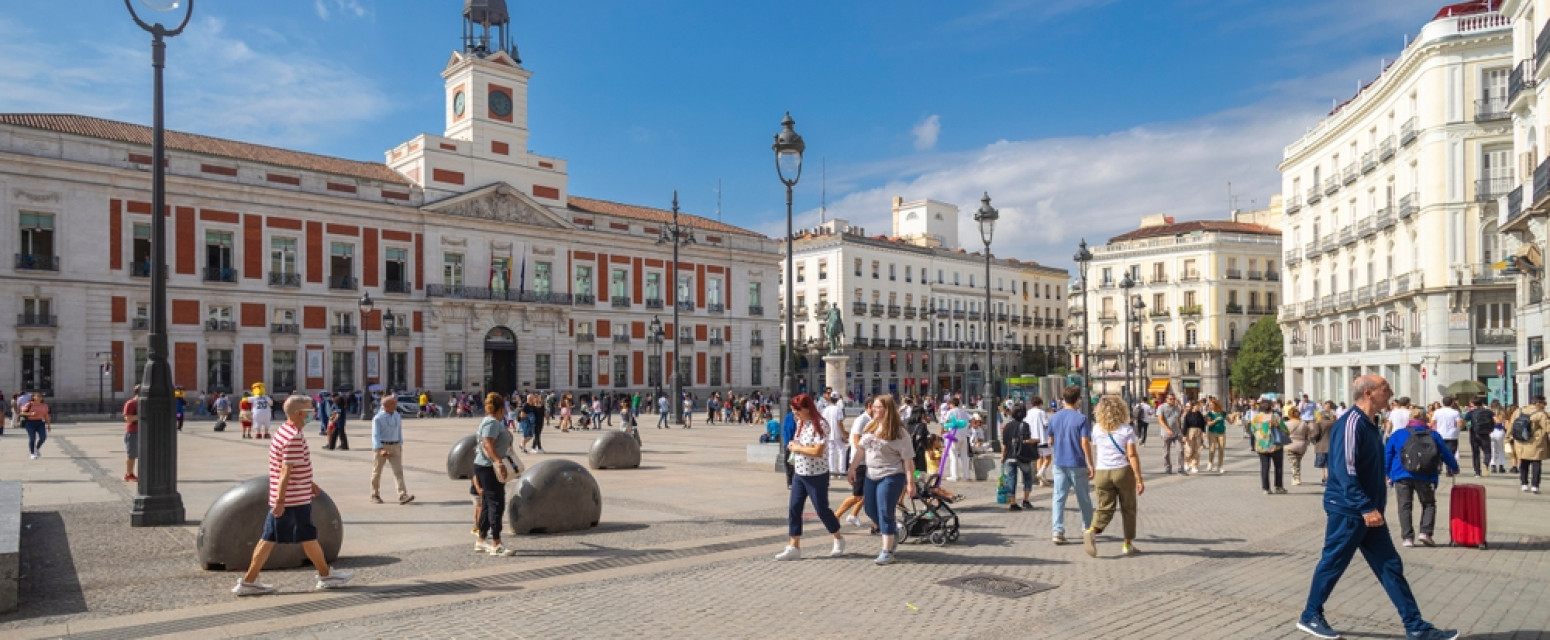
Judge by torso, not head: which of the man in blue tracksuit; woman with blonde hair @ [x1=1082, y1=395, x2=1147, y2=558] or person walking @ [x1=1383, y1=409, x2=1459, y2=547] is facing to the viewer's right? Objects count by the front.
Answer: the man in blue tracksuit

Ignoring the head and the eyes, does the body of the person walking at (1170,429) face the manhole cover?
yes

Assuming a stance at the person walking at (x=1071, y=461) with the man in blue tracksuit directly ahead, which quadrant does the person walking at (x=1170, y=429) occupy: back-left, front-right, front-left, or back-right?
back-left

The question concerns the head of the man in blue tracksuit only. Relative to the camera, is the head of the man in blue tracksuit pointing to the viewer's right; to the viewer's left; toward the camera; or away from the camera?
to the viewer's right
